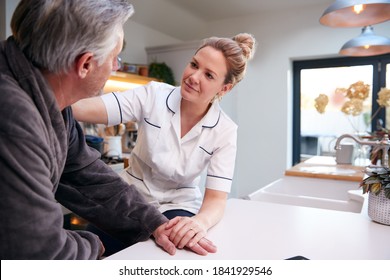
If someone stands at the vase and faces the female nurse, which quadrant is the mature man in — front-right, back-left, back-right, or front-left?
front-left

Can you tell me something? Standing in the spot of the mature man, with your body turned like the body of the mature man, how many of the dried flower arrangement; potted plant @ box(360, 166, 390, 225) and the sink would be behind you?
0

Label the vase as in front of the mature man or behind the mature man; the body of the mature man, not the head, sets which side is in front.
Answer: in front

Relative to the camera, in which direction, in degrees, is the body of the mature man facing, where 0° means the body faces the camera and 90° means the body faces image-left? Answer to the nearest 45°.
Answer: approximately 270°

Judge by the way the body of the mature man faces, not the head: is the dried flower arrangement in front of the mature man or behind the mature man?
in front

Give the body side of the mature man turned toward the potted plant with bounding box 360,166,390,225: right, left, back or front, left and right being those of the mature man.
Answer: front

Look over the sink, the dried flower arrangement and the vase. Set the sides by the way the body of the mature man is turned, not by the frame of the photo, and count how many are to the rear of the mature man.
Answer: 0

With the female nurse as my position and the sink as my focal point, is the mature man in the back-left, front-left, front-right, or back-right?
back-right

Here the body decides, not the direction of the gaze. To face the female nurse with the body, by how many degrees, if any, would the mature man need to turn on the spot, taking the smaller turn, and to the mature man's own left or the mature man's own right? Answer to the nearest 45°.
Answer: approximately 45° to the mature man's own left

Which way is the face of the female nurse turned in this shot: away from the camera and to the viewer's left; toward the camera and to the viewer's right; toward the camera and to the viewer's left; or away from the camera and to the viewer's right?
toward the camera and to the viewer's left

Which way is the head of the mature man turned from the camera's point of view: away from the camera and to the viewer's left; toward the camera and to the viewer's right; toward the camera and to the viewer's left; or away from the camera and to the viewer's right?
away from the camera and to the viewer's right
